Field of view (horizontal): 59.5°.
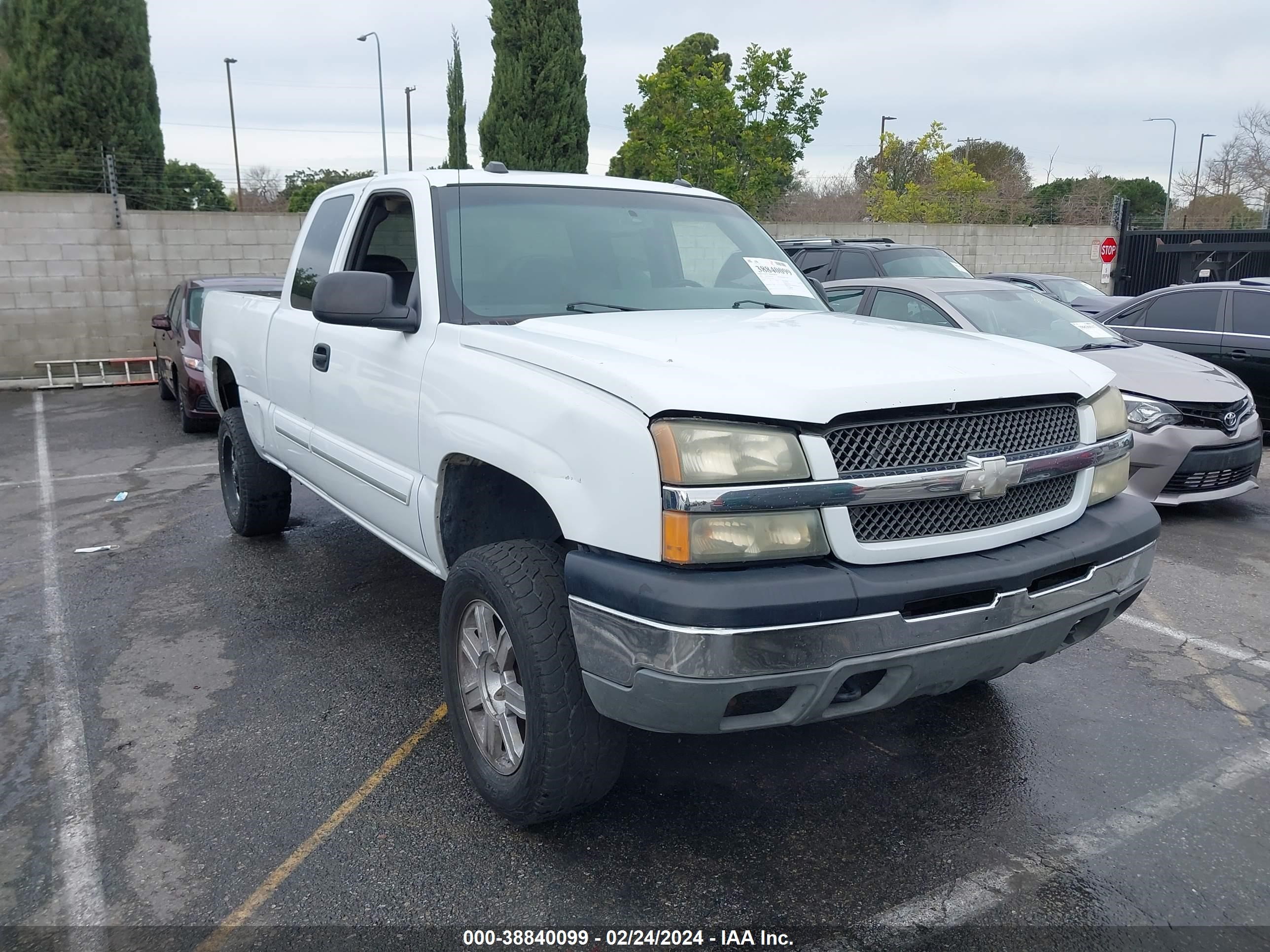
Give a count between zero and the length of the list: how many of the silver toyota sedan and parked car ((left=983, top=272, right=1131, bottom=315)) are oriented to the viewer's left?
0

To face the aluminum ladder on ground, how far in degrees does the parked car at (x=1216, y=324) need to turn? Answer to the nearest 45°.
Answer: approximately 180°

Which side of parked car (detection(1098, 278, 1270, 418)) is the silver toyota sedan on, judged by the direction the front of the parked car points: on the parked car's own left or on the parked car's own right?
on the parked car's own right

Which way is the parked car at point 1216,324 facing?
to the viewer's right

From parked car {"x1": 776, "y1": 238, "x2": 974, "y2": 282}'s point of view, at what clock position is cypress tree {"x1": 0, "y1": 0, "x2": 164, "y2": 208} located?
The cypress tree is roughly at 5 o'clock from the parked car.

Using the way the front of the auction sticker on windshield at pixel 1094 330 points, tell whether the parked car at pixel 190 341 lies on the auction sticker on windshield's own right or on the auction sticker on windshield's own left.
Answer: on the auction sticker on windshield's own right

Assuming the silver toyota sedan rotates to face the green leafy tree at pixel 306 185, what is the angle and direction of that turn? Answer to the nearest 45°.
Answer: approximately 180°

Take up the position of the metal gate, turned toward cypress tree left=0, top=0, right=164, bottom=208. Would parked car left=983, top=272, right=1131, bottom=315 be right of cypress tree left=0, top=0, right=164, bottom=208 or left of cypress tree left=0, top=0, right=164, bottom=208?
left

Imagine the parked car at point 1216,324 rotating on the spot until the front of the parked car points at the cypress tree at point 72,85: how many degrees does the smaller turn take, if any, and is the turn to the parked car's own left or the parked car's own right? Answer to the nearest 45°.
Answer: approximately 180°
